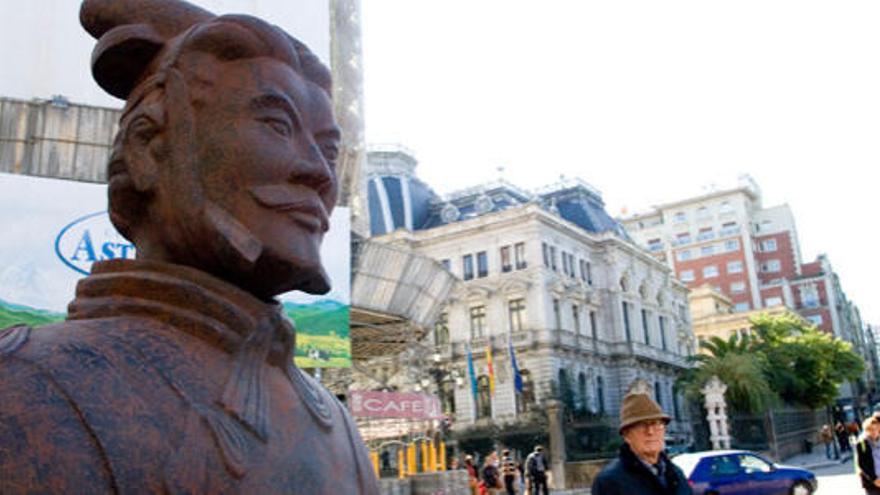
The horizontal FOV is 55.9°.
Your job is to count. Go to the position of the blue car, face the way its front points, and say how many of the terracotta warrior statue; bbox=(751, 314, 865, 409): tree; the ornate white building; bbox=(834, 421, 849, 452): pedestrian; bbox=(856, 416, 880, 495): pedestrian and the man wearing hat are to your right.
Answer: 3

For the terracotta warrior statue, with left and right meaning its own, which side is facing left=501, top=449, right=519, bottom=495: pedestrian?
left

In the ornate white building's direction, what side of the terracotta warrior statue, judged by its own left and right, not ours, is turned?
left

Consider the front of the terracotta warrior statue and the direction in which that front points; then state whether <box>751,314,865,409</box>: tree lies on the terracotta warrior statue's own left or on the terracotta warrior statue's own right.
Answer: on the terracotta warrior statue's own left

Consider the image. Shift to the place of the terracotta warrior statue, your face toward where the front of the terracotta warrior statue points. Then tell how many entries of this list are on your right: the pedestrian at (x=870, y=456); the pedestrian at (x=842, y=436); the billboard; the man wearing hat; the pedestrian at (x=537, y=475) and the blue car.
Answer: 0

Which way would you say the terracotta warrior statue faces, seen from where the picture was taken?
facing the viewer and to the right of the viewer

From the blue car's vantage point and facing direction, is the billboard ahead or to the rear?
to the rear

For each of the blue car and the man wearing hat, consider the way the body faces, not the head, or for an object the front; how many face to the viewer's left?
0

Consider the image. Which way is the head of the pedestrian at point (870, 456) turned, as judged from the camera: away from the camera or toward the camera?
toward the camera

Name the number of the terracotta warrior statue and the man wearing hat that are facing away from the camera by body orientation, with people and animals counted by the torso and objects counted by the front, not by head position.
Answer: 0

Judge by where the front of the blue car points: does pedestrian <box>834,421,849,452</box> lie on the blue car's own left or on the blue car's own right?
on the blue car's own left

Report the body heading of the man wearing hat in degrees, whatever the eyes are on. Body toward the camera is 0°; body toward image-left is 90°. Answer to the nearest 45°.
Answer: approximately 315°

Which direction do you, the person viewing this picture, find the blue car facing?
facing to the right of the viewer

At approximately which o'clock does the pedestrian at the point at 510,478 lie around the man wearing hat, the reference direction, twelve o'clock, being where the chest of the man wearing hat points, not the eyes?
The pedestrian is roughly at 7 o'clock from the man wearing hat.

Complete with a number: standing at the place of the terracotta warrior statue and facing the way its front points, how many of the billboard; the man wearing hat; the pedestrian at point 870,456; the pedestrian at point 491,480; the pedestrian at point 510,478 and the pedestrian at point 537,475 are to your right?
0

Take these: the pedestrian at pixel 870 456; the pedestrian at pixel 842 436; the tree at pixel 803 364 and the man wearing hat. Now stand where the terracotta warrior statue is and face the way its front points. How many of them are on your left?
4

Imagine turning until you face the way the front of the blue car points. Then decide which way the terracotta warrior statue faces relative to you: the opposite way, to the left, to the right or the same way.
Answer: the same way

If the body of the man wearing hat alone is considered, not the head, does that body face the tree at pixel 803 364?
no
